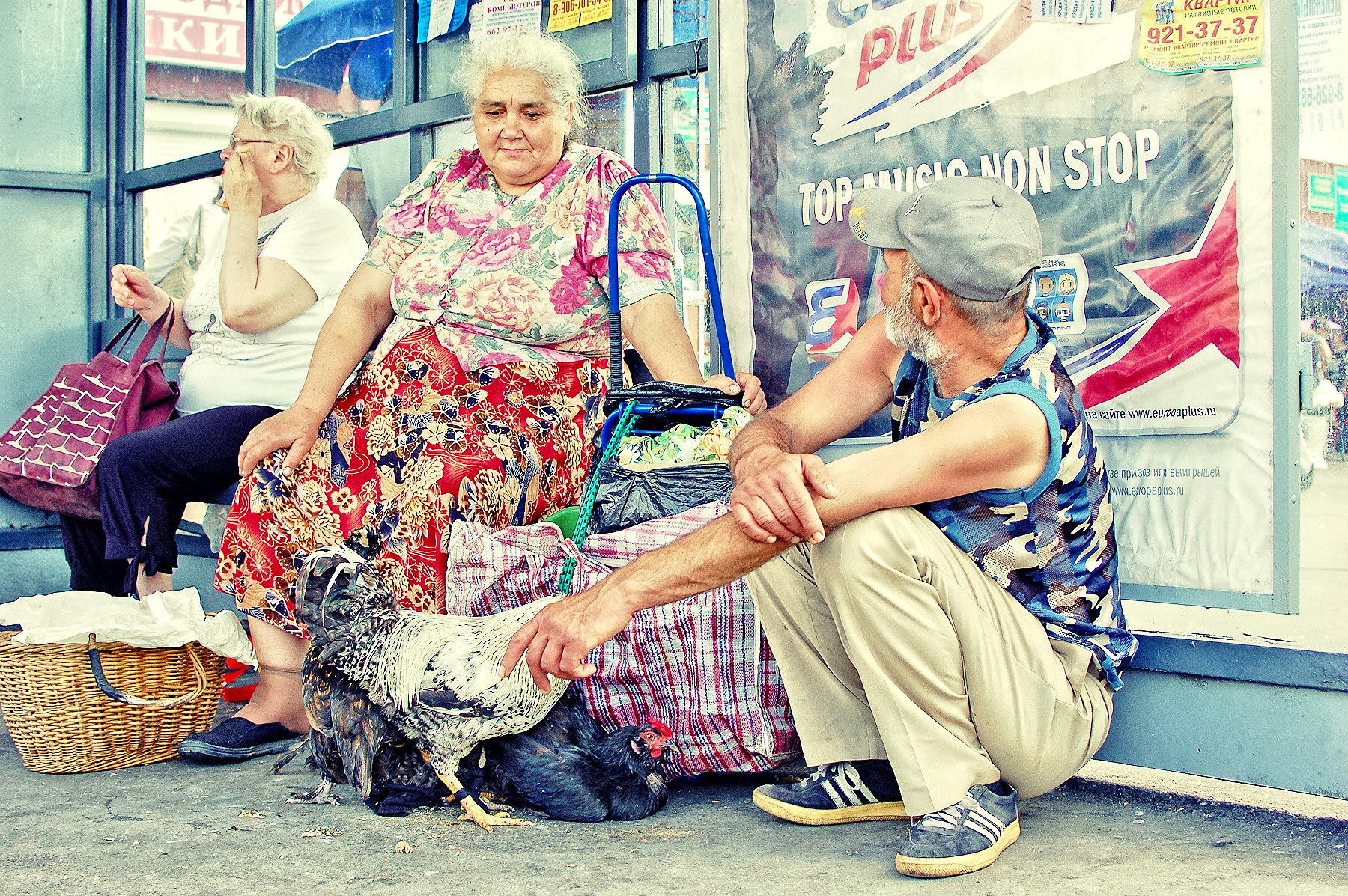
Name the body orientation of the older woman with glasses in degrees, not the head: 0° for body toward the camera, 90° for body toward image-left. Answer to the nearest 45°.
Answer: approximately 90°

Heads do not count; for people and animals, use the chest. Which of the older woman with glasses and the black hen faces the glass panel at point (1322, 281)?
the black hen

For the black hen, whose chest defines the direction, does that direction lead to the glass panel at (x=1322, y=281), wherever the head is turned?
yes

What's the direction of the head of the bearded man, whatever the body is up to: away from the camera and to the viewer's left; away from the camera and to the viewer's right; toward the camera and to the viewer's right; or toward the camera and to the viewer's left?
away from the camera and to the viewer's left

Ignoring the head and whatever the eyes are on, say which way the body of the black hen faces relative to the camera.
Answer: to the viewer's right

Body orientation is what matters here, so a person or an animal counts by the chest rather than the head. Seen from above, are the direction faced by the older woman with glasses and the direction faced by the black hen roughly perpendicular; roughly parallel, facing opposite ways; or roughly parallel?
roughly parallel, facing opposite ways

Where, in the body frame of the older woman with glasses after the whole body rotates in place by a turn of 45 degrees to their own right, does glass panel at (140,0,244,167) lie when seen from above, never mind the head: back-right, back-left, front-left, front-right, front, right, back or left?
front-right

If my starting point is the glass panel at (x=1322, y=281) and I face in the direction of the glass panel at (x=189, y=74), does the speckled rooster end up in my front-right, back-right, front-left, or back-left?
front-left
